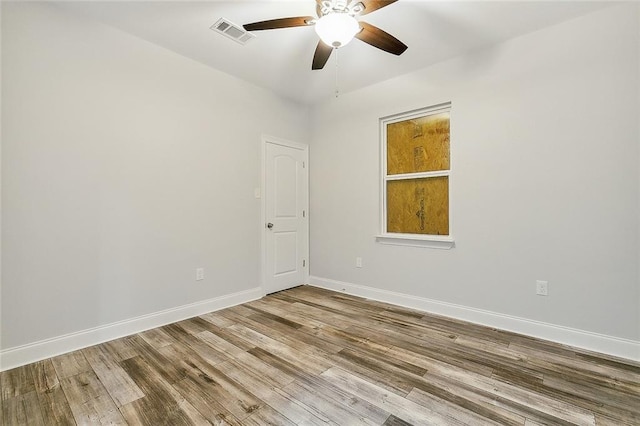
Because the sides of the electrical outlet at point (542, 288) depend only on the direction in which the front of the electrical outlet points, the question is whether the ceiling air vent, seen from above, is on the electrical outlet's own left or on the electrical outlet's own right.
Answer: on the electrical outlet's own right

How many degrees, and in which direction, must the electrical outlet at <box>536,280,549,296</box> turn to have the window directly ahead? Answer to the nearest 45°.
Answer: approximately 90° to its right

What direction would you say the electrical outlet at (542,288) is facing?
toward the camera

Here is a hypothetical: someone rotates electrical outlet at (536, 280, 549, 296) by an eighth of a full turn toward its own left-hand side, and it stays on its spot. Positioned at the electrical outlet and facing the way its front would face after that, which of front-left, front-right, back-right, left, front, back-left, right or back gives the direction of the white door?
back-right

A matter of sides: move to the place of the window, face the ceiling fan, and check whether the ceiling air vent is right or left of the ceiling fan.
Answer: right
